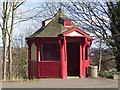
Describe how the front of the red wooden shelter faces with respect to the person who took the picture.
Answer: facing the viewer and to the right of the viewer
